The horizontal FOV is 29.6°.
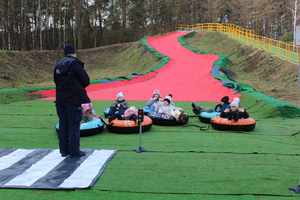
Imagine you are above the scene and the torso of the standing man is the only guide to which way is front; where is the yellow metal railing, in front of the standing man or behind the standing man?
in front

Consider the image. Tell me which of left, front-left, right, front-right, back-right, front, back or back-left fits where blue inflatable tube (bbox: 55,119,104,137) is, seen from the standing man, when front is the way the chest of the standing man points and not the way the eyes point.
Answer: front-left

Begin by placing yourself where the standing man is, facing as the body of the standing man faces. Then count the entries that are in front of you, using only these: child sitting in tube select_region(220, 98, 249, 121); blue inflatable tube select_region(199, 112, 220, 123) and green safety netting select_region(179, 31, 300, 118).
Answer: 3

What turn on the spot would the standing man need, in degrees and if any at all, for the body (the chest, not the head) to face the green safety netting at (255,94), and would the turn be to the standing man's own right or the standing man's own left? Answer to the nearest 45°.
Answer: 0° — they already face it

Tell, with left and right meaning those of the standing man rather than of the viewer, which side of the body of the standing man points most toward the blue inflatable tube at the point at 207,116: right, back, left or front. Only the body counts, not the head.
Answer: front

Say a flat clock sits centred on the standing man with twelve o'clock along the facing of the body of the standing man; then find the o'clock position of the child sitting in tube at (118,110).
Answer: The child sitting in tube is roughly at 11 o'clock from the standing man.

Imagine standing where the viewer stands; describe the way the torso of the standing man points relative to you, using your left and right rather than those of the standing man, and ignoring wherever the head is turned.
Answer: facing away from the viewer and to the right of the viewer

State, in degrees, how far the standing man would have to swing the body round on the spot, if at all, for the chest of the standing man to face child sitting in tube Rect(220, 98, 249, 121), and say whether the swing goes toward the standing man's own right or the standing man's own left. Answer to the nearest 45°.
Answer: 0° — they already face them
